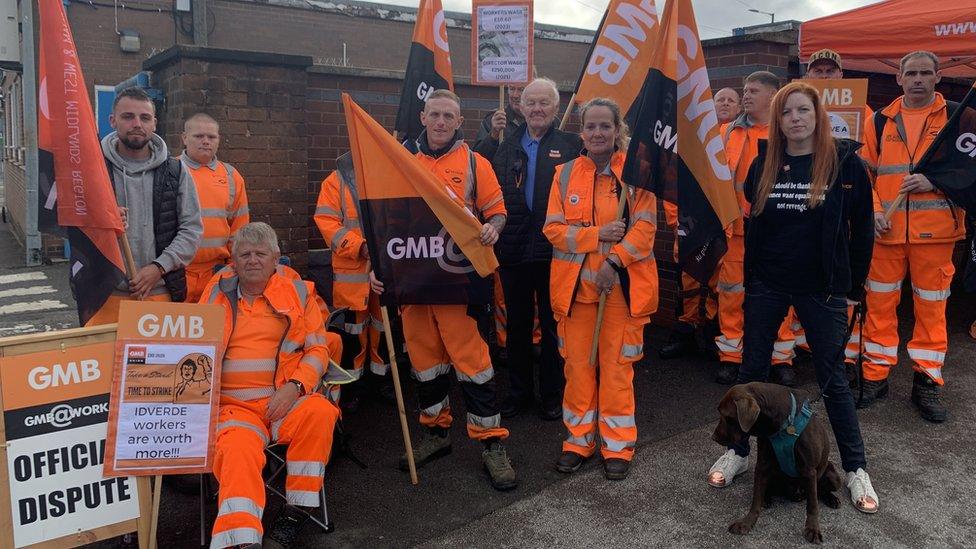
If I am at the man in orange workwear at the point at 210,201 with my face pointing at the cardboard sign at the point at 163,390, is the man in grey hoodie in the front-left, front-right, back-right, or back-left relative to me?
front-right

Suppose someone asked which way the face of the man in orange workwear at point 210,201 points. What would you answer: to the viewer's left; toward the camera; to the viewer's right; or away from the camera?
toward the camera

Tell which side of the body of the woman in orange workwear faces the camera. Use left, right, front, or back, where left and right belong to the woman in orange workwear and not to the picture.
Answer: front

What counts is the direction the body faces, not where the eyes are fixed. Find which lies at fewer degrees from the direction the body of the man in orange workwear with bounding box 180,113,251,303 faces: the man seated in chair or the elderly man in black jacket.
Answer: the man seated in chair

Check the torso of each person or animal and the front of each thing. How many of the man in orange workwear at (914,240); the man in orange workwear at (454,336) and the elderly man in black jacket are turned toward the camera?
3

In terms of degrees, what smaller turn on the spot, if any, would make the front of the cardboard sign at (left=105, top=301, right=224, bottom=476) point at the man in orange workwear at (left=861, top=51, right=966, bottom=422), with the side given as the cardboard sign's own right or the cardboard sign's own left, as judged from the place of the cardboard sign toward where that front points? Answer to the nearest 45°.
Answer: approximately 90° to the cardboard sign's own left

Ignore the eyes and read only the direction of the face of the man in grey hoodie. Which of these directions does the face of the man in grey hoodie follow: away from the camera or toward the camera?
toward the camera

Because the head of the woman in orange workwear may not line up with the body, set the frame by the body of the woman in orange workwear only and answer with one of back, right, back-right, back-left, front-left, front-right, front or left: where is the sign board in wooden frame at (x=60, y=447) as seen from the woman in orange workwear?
front-right

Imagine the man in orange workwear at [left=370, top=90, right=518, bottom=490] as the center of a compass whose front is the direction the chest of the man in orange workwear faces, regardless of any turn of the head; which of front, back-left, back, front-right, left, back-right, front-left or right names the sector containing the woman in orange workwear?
left

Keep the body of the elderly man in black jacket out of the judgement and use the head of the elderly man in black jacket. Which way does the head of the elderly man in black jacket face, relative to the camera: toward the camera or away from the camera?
toward the camera

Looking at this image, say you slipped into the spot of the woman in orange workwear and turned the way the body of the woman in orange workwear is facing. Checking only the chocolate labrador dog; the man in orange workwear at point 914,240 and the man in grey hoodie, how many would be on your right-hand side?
1

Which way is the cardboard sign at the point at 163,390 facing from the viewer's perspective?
toward the camera

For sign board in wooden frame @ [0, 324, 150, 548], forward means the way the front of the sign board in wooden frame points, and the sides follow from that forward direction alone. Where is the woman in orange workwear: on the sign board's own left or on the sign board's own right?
on the sign board's own left

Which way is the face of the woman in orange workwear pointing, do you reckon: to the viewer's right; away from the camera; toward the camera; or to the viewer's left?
toward the camera

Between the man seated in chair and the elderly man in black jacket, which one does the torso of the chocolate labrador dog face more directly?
the man seated in chair

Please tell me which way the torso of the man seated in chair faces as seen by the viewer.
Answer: toward the camera

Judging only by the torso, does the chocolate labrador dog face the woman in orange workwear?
no

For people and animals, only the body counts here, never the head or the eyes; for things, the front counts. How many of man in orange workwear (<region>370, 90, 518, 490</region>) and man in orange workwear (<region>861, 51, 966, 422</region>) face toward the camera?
2

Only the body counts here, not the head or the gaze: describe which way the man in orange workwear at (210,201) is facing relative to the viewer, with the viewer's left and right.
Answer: facing the viewer
